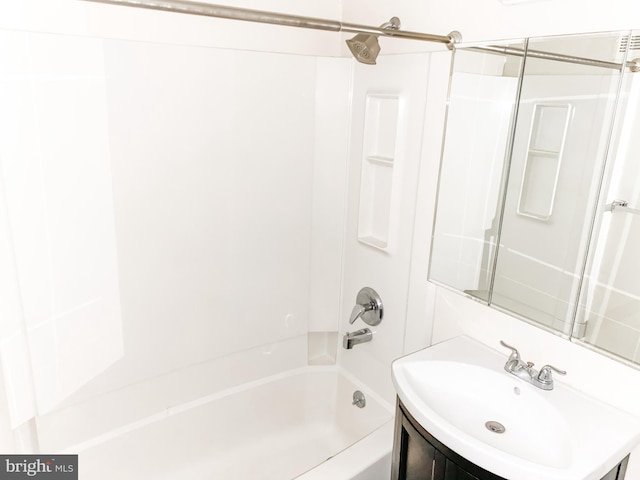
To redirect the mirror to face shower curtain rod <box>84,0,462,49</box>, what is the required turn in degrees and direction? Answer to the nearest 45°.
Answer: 0° — it already faces it

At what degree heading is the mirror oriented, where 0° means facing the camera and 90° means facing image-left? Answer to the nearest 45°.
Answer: approximately 45°

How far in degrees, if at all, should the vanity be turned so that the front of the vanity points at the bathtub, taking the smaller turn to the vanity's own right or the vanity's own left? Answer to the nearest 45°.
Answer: approximately 45° to the vanity's own right

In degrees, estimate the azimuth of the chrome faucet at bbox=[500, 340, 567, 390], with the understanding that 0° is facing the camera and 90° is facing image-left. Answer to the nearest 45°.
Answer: approximately 45°
